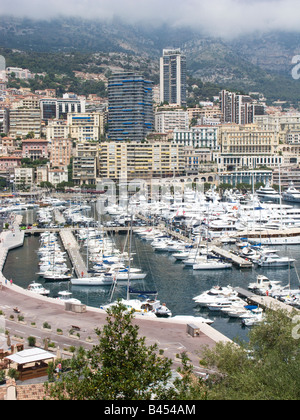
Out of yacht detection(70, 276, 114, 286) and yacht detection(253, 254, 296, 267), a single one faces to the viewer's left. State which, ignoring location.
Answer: yacht detection(70, 276, 114, 286)

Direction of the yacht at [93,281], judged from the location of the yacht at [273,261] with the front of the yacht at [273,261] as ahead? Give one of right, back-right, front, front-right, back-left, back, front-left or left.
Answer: back-right

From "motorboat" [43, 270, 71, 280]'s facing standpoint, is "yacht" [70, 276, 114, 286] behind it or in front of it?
behind

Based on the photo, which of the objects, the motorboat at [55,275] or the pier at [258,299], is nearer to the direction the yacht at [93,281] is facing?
the motorboat

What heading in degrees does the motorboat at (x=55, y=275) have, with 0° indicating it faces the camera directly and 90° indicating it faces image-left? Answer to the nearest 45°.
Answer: approximately 90°

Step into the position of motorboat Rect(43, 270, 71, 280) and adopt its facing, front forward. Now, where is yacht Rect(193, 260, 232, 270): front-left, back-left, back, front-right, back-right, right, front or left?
back

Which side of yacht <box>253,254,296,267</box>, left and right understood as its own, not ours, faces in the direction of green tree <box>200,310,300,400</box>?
right

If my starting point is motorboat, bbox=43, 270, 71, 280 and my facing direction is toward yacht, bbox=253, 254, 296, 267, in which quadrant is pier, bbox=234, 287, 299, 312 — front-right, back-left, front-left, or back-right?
front-right

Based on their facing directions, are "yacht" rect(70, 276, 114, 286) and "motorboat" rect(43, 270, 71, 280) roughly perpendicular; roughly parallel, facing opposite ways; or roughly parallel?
roughly parallel

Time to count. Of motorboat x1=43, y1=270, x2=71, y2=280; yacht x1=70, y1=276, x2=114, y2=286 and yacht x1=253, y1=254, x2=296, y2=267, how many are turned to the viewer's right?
1

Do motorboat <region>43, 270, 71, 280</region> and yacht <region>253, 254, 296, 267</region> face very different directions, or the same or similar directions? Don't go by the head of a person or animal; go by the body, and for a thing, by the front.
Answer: very different directions

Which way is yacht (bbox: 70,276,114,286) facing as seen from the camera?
to the viewer's left

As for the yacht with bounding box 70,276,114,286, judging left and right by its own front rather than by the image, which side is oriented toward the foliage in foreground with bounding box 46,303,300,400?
left
